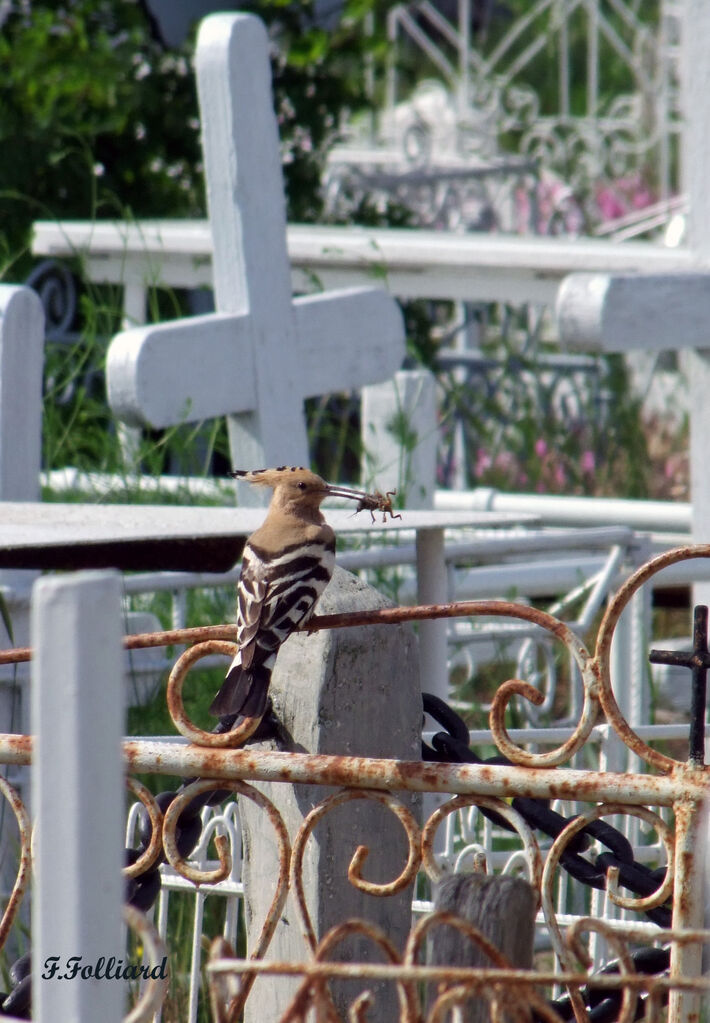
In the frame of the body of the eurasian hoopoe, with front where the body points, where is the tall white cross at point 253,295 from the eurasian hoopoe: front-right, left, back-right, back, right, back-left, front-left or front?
front-left

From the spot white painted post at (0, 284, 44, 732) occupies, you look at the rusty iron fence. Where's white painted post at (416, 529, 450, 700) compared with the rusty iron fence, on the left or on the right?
left

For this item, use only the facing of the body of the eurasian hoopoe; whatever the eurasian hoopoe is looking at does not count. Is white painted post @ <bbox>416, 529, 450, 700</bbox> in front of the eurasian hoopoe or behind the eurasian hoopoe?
in front

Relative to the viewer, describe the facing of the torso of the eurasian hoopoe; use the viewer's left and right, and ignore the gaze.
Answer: facing away from the viewer and to the right of the viewer
